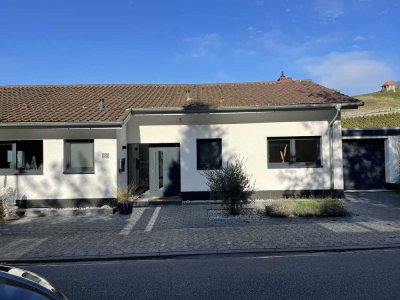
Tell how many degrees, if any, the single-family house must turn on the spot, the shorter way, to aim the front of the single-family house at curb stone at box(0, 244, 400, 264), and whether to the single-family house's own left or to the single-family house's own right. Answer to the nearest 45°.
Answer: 0° — it already faces it

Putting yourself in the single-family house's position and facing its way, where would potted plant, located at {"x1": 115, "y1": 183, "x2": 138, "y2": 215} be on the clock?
The potted plant is roughly at 1 o'clock from the single-family house.

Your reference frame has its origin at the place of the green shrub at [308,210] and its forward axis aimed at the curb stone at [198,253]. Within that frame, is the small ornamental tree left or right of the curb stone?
right

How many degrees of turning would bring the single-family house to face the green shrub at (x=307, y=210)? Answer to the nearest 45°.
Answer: approximately 45° to its left

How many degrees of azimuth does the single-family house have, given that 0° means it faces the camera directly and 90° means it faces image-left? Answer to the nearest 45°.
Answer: approximately 0°

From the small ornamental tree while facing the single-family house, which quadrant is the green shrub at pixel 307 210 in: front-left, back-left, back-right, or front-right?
back-right

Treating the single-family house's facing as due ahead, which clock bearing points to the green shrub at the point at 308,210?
The green shrub is roughly at 10 o'clock from the single-family house.

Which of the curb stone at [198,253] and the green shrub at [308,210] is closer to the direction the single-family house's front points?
the curb stone
